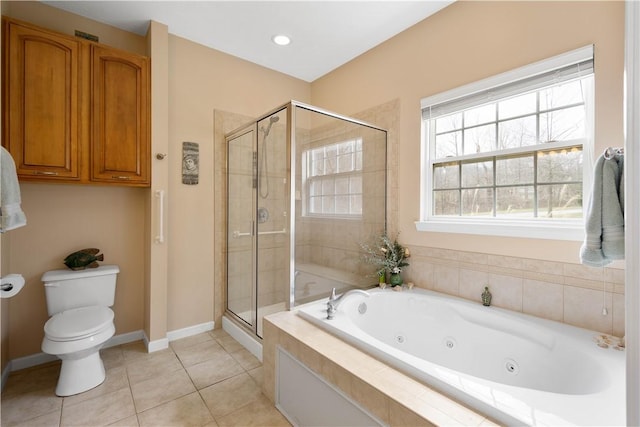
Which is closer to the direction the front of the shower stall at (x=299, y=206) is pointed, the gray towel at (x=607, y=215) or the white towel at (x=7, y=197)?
the white towel

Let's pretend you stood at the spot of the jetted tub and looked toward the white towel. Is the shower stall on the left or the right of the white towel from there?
right

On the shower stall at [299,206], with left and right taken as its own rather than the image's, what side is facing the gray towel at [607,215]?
left

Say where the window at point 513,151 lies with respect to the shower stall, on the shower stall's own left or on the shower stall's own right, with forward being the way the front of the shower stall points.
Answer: on the shower stall's own left

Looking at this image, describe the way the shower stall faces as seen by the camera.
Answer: facing the viewer and to the left of the viewer

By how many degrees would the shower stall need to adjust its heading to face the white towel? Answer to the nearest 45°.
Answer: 0° — it already faces it

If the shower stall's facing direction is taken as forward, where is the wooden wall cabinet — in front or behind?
in front

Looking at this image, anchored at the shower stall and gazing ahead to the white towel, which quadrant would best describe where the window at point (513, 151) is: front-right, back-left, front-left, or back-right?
back-left

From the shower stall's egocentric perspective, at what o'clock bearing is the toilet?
The toilet is roughly at 1 o'clock from the shower stall.

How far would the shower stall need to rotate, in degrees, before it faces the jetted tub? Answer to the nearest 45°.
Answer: approximately 90° to its left
